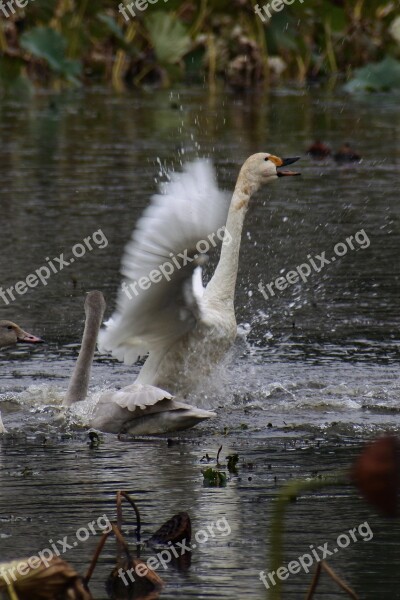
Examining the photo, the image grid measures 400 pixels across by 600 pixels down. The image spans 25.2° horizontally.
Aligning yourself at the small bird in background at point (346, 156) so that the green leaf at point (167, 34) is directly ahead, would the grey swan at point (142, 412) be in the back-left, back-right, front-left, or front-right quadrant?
back-left

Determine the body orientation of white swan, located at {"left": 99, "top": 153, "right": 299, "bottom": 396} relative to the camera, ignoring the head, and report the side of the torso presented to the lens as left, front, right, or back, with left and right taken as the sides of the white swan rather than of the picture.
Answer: right

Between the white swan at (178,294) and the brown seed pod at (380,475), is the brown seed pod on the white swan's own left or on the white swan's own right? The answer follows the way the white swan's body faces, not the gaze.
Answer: on the white swan's own right

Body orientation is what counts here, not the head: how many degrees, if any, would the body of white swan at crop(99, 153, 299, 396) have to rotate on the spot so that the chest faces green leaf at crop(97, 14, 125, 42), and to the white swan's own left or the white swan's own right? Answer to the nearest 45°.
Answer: approximately 90° to the white swan's own left
